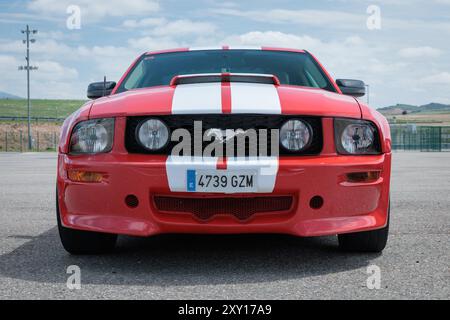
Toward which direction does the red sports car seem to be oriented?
toward the camera
